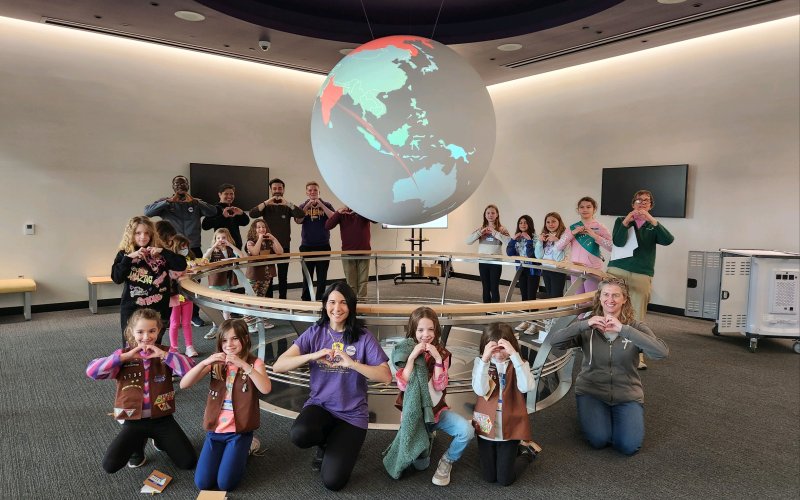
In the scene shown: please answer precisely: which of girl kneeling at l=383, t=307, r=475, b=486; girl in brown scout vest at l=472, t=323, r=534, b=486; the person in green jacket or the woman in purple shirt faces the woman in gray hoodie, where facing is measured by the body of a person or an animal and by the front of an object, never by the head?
the person in green jacket

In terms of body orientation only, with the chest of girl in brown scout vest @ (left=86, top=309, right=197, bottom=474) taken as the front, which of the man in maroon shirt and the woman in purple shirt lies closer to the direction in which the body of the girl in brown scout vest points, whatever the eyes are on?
the woman in purple shirt

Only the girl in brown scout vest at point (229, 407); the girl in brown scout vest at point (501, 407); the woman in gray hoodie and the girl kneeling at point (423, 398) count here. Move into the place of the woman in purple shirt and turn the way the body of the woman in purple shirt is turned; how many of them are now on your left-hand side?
3

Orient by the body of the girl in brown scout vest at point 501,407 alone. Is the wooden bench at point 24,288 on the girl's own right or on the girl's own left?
on the girl's own right

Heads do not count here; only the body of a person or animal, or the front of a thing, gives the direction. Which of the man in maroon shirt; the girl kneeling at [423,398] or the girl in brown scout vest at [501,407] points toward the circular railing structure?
the man in maroon shirt

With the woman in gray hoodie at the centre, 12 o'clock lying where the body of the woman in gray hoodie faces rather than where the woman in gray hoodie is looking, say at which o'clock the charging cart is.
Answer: The charging cart is roughly at 7 o'clock from the woman in gray hoodie.

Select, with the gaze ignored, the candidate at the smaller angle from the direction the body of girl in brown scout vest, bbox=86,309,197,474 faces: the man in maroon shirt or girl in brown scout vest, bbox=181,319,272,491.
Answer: the girl in brown scout vest

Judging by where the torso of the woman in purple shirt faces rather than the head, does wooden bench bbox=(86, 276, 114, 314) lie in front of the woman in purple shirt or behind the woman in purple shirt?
behind

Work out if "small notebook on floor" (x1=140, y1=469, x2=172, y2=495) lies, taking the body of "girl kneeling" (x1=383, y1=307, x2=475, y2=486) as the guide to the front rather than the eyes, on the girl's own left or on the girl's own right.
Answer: on the girl's own right

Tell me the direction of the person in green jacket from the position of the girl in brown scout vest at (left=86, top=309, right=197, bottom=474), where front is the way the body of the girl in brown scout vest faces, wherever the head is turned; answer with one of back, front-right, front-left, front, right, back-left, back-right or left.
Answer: left

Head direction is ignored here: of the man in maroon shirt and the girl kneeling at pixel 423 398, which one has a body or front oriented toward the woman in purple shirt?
the man in maroon shirt

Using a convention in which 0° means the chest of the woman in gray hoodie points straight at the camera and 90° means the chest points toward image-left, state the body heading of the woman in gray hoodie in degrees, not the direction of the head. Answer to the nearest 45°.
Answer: approximately 0°

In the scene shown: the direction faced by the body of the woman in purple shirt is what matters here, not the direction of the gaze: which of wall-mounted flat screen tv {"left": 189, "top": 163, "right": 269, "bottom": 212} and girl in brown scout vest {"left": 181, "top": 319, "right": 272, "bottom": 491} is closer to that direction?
the girl in brown scout vest
